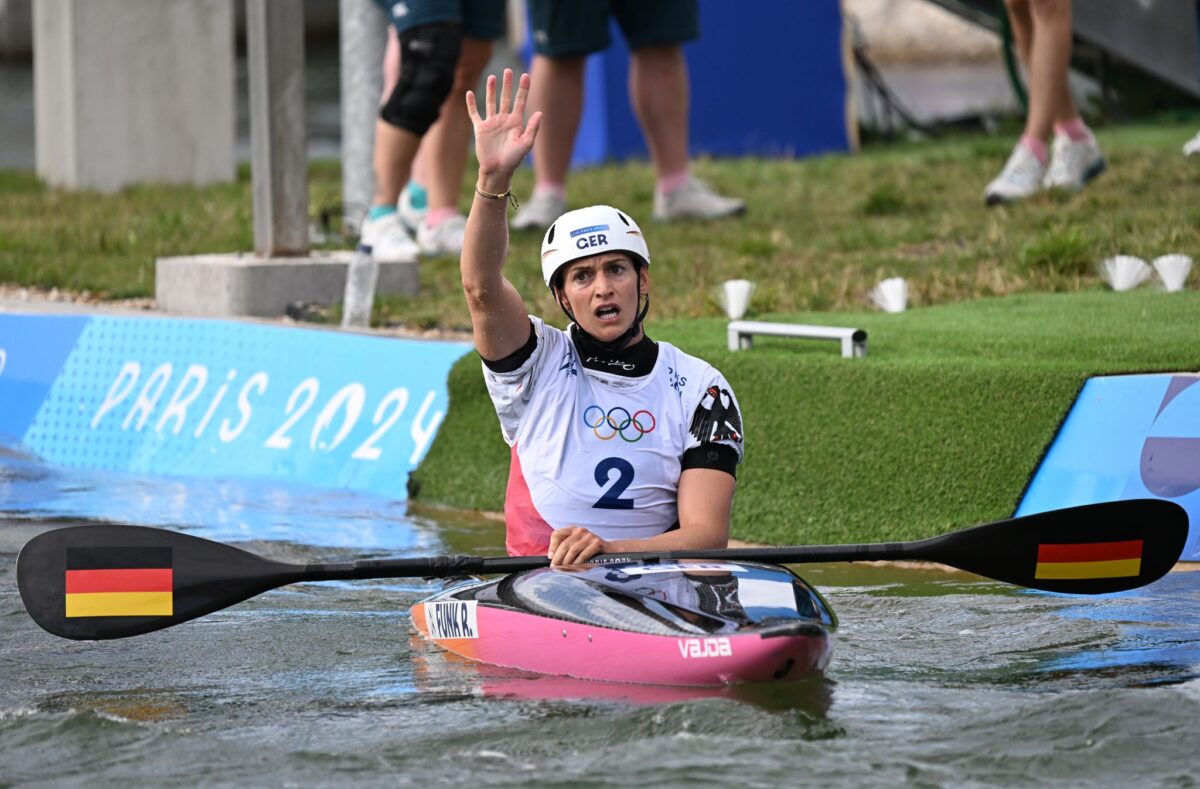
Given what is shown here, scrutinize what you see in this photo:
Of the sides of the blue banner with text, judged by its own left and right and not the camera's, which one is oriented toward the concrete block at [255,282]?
back

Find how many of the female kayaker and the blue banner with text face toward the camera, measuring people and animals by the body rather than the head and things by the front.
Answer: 2

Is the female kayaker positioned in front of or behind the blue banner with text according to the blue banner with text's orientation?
in front

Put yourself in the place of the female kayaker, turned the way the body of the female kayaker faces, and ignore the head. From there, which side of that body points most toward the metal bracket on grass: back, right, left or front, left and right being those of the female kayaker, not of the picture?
back

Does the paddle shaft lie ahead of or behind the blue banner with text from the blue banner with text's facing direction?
ahead

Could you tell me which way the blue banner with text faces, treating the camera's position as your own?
facing the viewer

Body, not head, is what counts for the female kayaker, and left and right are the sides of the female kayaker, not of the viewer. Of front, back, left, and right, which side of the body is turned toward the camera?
front

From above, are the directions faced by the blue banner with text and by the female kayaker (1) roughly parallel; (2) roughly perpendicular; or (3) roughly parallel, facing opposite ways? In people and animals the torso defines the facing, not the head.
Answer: roughly parallel

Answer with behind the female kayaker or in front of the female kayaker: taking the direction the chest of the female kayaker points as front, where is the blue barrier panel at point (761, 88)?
behind

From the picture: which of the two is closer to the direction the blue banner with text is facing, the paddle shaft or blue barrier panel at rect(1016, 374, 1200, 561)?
the paddle shaft

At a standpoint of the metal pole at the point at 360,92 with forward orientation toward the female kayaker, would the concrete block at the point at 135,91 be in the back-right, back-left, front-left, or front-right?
back-right
